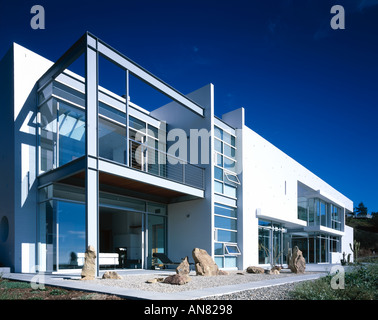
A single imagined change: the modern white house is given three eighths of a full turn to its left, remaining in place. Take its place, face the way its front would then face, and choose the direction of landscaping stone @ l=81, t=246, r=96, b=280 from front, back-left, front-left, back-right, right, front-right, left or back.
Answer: back

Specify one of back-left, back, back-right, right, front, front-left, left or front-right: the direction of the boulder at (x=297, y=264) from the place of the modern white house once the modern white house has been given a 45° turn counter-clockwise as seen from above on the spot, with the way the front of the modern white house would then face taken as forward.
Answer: front
